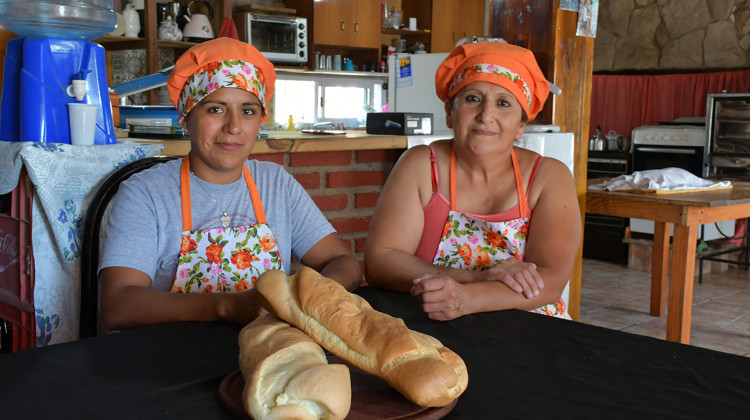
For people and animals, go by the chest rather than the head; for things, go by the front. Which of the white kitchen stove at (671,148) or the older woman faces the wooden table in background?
the white kitchen stove

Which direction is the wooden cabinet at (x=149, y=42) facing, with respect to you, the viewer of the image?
facing the viewer

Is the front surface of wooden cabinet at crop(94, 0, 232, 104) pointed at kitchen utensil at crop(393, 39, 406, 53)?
no

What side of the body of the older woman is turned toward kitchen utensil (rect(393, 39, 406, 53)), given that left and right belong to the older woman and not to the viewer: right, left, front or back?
back

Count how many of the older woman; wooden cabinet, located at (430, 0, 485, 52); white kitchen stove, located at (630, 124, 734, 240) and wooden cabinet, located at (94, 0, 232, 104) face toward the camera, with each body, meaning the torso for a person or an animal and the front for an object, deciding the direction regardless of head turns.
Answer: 4

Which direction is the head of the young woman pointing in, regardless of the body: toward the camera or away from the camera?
toward the camera

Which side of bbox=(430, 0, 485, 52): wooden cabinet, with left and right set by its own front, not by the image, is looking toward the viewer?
front

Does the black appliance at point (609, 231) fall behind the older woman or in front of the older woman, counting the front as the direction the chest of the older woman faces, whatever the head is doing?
behind

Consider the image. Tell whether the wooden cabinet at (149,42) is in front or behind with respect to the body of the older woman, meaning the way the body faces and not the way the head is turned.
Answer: behind

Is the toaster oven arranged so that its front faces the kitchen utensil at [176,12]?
no

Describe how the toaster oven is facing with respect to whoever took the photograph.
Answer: facing the viewer and to the right of the viewer

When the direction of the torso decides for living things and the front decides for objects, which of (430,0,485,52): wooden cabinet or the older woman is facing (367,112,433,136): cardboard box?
the wooden cabinet

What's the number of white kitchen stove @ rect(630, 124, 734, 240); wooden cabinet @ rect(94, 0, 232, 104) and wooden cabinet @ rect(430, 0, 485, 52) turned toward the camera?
3

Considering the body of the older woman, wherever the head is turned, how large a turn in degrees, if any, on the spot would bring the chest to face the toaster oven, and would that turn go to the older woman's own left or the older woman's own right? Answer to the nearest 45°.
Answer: approximately 180°

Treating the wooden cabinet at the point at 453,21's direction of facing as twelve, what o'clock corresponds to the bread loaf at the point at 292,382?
The bread loaf is roughly at 12 o'clock from the wooden cabinet.

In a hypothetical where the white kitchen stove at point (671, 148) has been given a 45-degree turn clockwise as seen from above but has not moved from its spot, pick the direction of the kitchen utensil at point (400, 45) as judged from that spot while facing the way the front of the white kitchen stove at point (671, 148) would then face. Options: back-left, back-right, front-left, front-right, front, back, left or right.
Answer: front-right

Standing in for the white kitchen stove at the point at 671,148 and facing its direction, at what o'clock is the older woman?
The older woman is roughly at 12 o'clock from the white kitchen stove.

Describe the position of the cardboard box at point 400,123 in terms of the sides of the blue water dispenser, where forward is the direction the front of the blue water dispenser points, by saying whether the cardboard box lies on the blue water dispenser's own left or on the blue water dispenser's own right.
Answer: on the blue water dispenser's own left

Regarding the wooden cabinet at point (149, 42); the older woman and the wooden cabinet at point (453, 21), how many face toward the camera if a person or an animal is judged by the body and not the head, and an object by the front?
3

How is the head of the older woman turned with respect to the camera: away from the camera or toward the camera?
toward the camera

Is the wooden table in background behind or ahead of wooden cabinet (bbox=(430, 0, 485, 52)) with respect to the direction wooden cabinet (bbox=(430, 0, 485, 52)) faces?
ahead

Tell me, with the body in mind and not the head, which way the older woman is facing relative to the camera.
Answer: toward the camera
